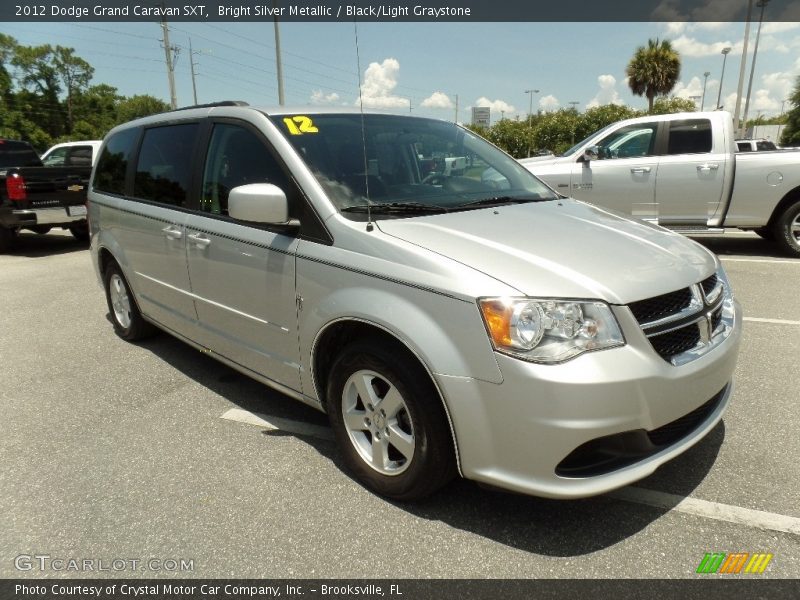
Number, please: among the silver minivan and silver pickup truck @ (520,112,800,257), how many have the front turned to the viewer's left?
1

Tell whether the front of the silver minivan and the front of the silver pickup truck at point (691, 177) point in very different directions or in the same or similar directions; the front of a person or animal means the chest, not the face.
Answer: very different directions

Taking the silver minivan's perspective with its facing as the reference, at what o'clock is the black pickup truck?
The black pickup truck is roughly at 6 o'clock from the silver minivan.

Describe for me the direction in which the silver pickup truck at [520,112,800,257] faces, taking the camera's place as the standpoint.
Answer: facing to the left of the viewer

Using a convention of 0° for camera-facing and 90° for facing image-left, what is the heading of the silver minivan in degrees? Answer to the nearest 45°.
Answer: approximately 315°

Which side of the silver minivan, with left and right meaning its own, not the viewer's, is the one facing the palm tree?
left

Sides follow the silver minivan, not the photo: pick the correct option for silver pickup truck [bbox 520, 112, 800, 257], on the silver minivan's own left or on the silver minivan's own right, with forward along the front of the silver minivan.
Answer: on the silver minivan's own left

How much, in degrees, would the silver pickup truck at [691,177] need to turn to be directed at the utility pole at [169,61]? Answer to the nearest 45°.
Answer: approximately 45° to its right

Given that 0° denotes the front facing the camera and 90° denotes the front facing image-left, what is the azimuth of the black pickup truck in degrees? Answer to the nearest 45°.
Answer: approximately 135°

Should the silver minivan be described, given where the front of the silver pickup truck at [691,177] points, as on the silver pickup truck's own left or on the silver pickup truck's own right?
on the silver pickup truck's own left
